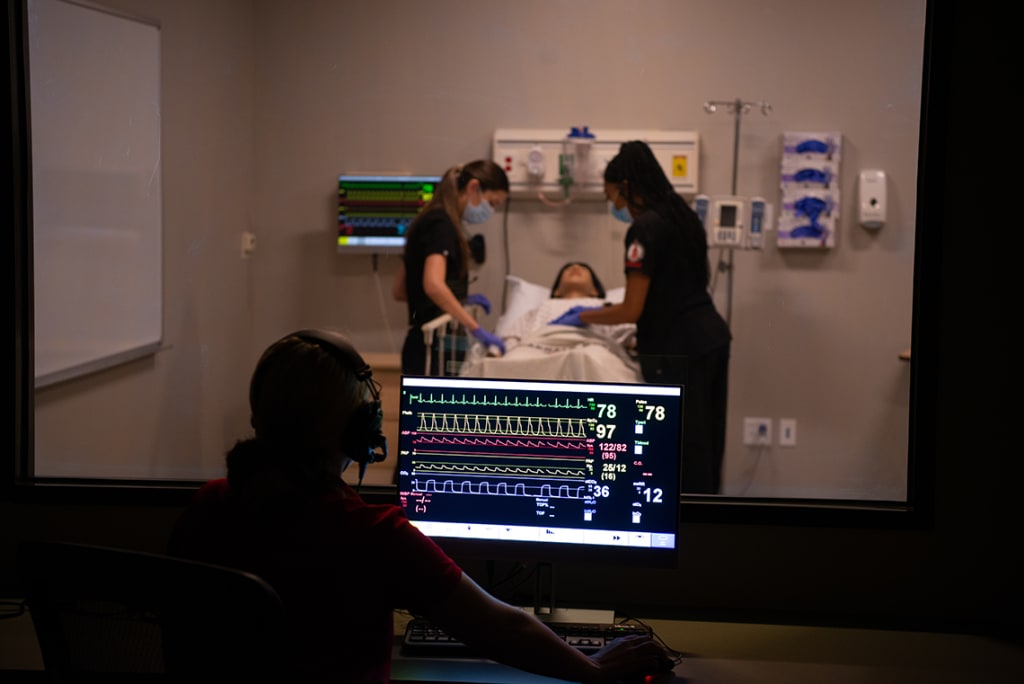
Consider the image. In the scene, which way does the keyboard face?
toward the camera

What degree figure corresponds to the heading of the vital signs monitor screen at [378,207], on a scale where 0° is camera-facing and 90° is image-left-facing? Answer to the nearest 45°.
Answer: approximately 0°

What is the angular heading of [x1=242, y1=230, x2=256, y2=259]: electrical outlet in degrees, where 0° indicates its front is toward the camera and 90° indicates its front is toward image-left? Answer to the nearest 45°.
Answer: approximately 315°

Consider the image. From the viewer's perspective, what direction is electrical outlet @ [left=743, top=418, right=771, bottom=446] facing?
toward the camera

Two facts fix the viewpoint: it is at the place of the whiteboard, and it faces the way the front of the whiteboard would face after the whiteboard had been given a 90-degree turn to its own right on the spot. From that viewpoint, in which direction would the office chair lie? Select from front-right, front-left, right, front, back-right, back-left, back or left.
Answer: front-left

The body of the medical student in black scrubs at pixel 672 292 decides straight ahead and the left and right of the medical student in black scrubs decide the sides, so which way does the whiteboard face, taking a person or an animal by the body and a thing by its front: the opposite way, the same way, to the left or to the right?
the opposite way

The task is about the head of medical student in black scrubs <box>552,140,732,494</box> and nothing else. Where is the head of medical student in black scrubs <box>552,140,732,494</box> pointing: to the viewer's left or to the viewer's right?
to the viewer's left

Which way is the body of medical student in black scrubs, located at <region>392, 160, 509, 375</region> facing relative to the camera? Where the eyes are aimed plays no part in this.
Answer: to the viewer's right

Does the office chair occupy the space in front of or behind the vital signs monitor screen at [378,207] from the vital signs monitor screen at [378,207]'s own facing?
in front

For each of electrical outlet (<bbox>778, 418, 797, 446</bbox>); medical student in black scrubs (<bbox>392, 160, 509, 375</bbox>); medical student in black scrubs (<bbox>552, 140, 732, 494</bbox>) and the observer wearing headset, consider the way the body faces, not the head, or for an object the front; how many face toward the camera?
1

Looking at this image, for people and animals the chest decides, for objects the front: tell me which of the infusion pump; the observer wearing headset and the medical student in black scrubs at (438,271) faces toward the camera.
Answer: the infusion pump

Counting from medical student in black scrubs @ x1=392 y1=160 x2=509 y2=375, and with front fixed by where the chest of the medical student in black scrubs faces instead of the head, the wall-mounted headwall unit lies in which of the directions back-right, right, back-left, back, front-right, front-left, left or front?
front-left

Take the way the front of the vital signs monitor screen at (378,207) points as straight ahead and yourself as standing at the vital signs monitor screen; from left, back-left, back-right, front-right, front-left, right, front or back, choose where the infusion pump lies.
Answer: left

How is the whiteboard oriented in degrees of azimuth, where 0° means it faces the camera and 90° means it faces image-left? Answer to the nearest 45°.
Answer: approximately 315°

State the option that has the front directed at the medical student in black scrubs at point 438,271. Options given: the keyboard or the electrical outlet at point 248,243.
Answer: the electrical outlet

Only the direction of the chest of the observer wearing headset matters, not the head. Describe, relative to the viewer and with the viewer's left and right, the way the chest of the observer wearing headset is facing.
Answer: facing away from the viewer and to the right of the viewer

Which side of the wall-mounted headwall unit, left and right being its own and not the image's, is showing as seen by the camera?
front

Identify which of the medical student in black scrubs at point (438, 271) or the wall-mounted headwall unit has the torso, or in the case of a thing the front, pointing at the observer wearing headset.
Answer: the wall-mounted headwall unit
